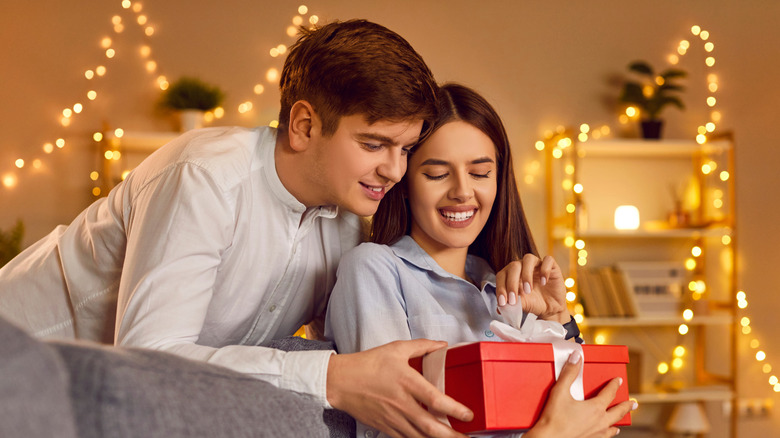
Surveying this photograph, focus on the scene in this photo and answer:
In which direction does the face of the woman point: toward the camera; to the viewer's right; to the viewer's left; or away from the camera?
toward the camera

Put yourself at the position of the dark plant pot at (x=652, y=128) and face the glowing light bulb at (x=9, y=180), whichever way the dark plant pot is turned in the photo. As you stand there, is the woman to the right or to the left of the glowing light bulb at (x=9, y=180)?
left

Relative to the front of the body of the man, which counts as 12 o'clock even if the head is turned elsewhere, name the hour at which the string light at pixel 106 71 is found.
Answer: The string light is roughly at 7 o'clock from the man.

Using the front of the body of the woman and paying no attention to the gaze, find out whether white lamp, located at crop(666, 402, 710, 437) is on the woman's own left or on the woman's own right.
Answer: on the woman's own left

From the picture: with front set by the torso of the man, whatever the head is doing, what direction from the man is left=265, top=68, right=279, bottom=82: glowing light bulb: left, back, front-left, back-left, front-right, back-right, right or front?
back-left

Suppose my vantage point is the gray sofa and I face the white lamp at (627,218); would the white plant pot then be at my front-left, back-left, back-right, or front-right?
front-left

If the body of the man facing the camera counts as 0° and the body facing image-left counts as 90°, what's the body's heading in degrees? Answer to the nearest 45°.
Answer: approximately 315°

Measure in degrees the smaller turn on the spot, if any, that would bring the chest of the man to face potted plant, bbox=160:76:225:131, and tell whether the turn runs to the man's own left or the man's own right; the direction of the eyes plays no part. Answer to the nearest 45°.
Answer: approximately 135° to the man's own left

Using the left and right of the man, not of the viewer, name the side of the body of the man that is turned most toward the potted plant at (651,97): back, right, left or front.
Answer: left

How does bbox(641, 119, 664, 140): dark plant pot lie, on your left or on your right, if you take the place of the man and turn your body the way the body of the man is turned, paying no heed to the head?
on your left

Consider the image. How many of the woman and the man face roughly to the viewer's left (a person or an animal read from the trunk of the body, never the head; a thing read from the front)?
0

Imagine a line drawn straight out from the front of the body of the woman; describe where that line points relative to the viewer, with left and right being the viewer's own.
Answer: facing the viewer and to the right of the viewer

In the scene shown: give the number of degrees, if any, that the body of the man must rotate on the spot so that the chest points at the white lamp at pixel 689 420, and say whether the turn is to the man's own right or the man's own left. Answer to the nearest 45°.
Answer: approximately 90° to the man's own left

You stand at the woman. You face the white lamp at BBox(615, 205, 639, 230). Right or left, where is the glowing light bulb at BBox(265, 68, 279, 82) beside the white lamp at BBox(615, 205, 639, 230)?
left
